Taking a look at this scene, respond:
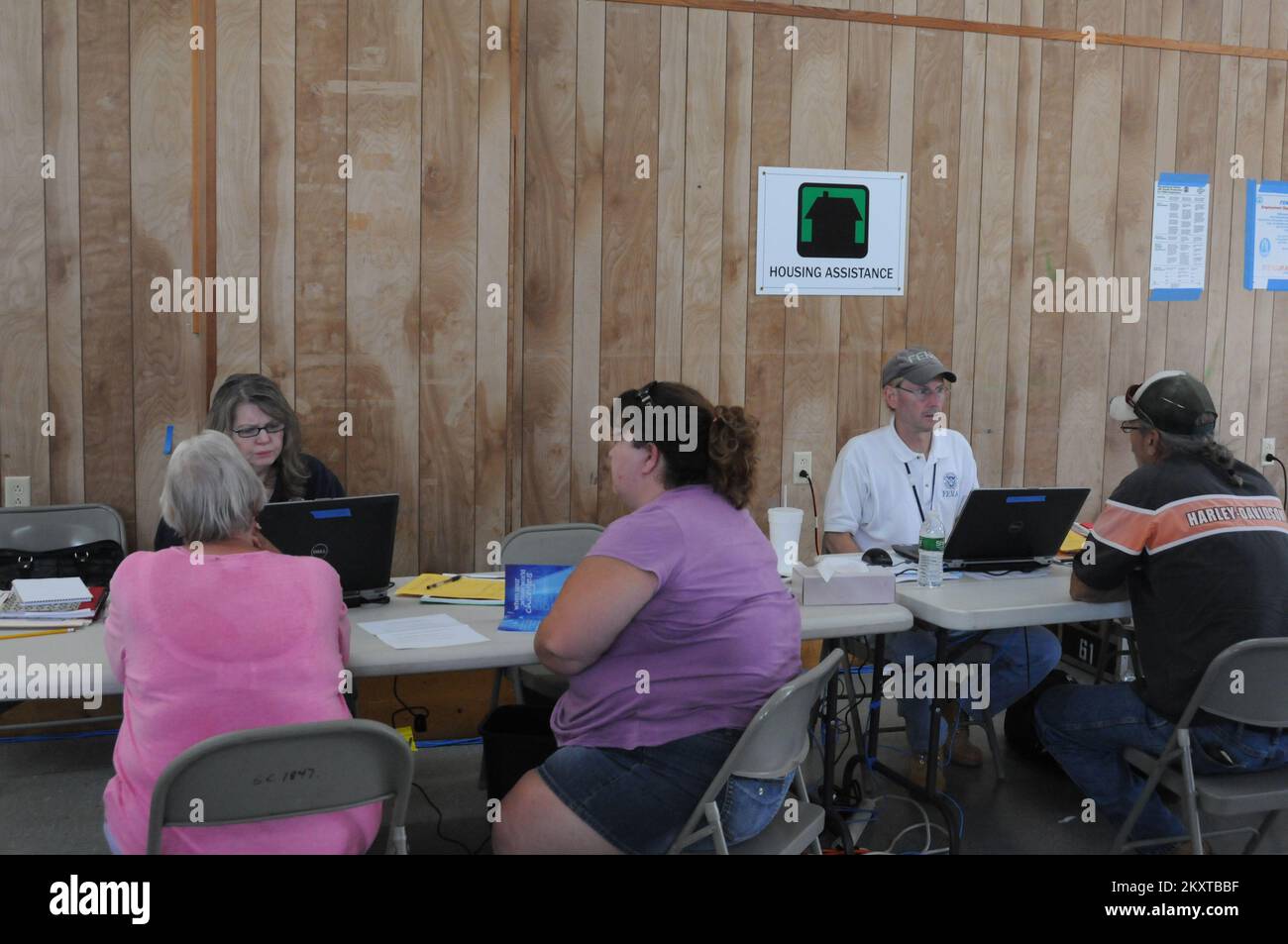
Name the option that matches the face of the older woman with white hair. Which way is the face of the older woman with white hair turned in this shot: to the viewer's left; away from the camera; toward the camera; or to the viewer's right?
away from the camera

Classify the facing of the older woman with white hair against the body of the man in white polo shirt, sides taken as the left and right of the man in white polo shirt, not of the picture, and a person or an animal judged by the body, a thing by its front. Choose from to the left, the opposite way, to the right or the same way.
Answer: the opposite way

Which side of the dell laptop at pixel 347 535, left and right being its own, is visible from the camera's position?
back

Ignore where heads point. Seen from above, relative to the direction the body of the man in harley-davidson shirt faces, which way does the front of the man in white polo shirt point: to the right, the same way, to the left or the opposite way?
the opposite way

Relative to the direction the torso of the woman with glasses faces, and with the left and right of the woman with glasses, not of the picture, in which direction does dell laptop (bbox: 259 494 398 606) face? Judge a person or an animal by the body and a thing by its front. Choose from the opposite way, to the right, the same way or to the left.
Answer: the opposite way

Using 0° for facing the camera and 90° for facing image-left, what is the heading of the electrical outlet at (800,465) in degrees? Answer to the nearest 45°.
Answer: approximately 0°
